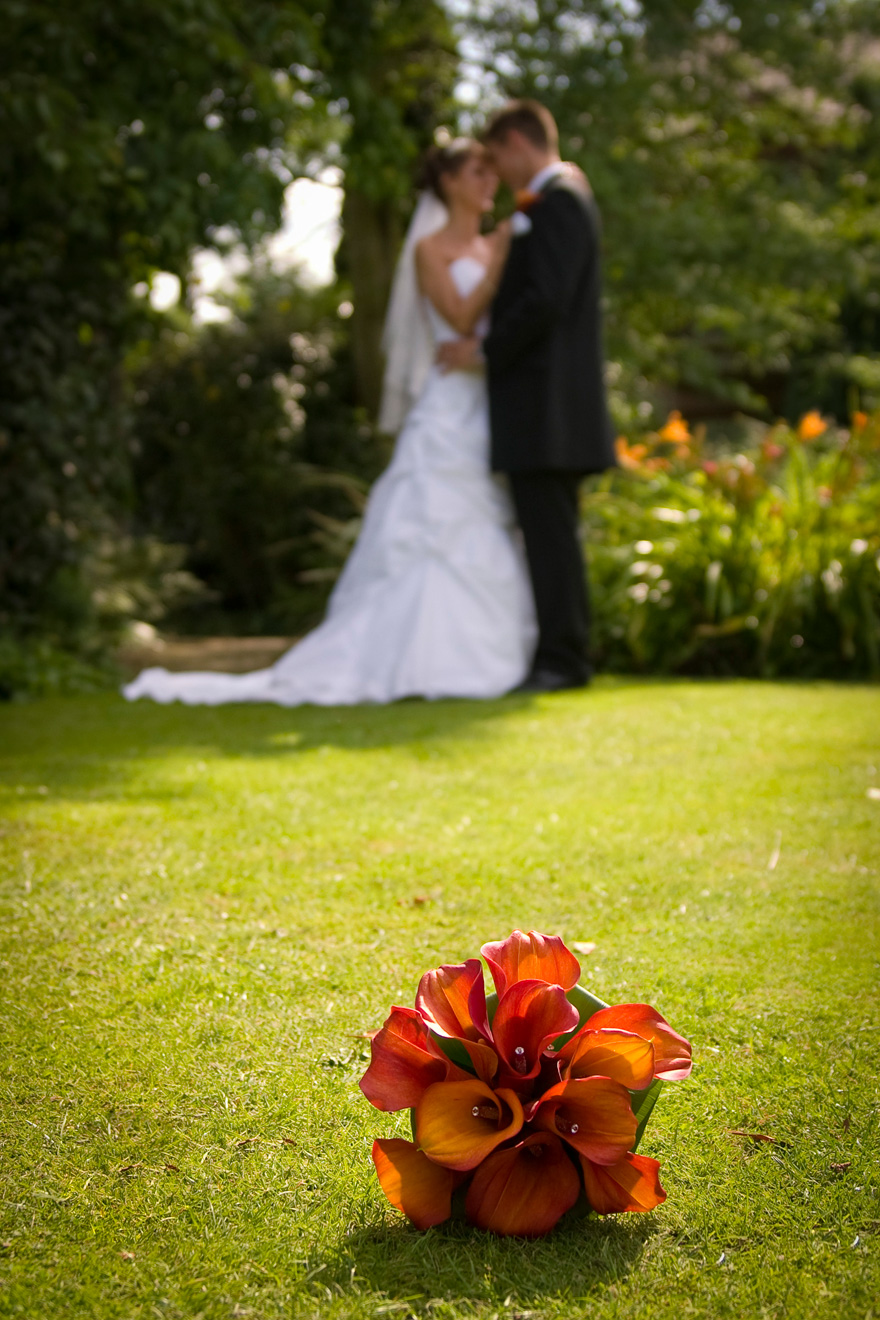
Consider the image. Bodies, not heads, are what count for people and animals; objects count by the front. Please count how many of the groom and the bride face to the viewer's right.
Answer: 1

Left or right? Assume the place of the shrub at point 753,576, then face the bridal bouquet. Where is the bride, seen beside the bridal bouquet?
right

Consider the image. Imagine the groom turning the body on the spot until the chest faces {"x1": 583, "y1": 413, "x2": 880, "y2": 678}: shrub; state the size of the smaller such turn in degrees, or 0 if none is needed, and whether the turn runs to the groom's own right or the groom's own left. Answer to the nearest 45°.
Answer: approximately 135° to the groom's own right

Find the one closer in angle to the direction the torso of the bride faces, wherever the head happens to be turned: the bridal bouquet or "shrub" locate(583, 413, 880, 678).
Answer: the shrub

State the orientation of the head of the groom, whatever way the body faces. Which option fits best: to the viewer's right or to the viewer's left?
to the viewer's left

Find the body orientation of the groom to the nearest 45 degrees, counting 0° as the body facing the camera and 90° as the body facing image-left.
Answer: approximately 90°

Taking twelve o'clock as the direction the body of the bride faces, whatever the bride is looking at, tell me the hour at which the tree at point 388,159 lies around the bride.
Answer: The tree is roughly at 9 o'clock from the bride.

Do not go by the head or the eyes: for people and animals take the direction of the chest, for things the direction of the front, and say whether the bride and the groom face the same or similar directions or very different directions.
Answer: very different directions

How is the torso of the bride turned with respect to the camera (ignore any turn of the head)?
to the viewer's right
